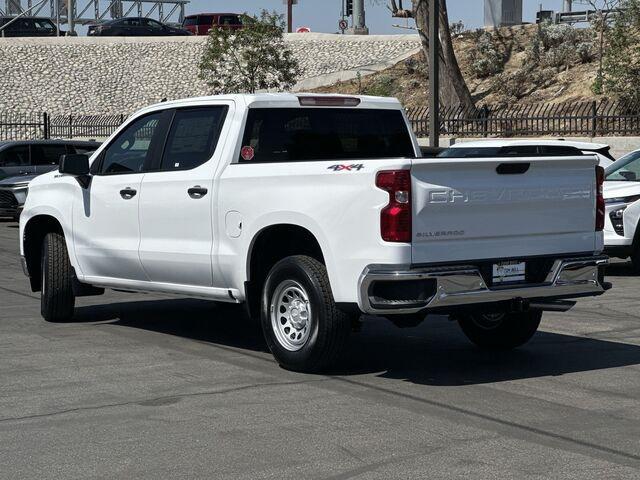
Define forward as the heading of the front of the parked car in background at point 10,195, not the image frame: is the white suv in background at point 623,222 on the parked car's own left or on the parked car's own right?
on the parked car's own left

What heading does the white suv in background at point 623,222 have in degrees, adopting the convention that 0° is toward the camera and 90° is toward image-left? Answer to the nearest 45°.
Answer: approximately 45°

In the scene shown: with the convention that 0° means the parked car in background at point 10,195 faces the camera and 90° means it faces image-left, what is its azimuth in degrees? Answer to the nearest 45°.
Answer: approximately 45°

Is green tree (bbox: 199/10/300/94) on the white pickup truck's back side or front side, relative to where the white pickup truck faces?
on the front side

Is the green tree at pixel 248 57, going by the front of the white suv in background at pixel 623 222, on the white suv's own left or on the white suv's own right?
on the white suv's own right

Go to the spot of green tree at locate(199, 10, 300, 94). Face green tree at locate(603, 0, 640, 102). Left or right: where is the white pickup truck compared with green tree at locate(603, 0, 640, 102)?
right

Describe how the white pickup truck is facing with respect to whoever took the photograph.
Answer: facing away from the viewer and to the left of the viewer

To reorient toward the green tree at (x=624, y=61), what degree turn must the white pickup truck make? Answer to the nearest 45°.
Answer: approximately 45° to its right

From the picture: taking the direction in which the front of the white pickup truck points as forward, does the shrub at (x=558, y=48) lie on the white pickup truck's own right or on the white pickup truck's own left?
on the white pickup truck's own right

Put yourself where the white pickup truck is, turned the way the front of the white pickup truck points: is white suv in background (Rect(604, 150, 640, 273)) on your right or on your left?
on your right

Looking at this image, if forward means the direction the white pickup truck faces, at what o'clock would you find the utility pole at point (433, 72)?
The utility pole is roughly at 2 o'clock from the white pickup truck.

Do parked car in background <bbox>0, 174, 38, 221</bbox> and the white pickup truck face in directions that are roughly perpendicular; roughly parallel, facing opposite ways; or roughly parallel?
roughly perpendicular
